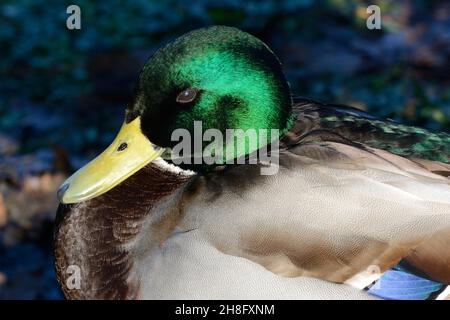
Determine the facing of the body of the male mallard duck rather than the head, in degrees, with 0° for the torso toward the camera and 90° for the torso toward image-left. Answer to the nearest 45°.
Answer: approximately 90°
